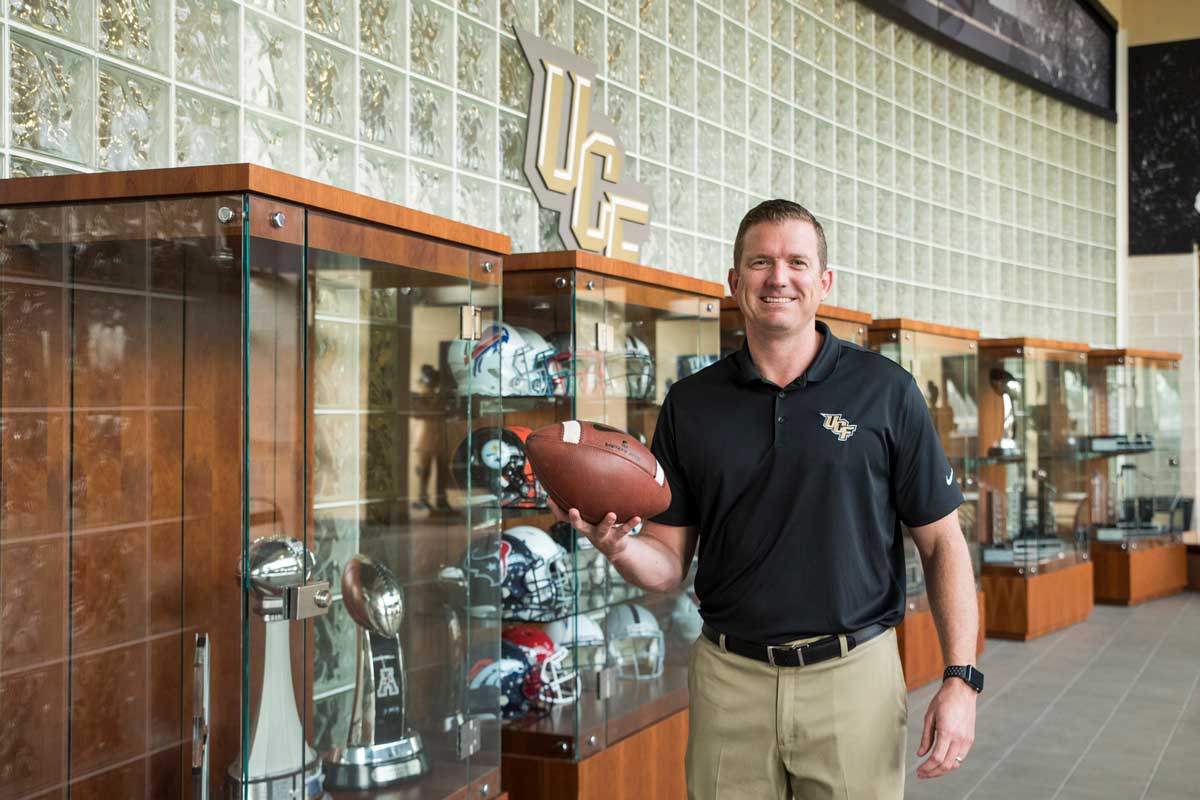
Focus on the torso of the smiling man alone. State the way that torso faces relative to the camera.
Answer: toward the camera

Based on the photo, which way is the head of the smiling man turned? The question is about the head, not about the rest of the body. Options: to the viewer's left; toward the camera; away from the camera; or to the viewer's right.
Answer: toward the camera

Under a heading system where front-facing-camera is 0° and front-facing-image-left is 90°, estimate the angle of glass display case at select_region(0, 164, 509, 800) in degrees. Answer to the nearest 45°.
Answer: approximately 315°

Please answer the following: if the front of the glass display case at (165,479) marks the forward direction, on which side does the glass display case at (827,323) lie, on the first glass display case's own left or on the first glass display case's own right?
on the first glass display case's own left

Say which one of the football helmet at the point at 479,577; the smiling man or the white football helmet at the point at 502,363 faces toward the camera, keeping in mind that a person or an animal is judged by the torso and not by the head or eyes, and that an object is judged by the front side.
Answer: the smiling man

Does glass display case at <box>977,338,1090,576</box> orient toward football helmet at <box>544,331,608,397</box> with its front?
no

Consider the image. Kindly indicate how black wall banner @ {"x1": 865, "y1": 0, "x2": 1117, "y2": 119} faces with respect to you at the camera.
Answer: facing the viewer and to the right of the viewer

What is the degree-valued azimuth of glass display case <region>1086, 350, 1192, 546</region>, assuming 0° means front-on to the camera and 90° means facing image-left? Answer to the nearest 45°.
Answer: approximately 315°

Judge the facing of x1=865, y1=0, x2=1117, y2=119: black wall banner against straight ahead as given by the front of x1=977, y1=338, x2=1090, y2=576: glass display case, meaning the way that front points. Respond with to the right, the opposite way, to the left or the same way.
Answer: the same way

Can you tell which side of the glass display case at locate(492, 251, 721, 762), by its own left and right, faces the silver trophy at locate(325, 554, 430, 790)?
right

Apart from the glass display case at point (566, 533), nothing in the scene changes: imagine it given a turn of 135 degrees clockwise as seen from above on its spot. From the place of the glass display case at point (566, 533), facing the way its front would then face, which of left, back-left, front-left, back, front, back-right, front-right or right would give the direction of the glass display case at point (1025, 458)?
back-right

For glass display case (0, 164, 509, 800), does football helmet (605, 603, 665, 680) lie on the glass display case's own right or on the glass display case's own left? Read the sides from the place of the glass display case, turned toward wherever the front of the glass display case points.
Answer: on the glass display case's own left

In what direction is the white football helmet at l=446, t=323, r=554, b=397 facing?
to the viewer's right

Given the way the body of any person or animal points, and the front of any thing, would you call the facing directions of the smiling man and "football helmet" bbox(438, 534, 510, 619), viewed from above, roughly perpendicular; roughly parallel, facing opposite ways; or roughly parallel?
roughly perpendicular

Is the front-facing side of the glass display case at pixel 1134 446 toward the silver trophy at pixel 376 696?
no
